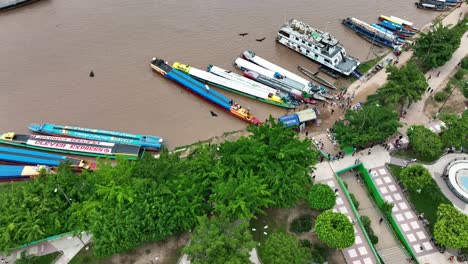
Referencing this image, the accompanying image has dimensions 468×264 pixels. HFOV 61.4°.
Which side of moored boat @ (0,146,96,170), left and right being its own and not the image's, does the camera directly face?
right

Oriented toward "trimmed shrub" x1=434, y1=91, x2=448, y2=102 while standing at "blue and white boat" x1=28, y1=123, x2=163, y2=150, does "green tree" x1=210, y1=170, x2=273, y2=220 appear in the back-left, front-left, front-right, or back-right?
front-right

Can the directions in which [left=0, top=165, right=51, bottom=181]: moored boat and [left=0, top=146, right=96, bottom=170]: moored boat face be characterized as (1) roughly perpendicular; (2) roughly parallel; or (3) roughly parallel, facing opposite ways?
roughly parallel

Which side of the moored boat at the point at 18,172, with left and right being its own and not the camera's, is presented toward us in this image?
right
